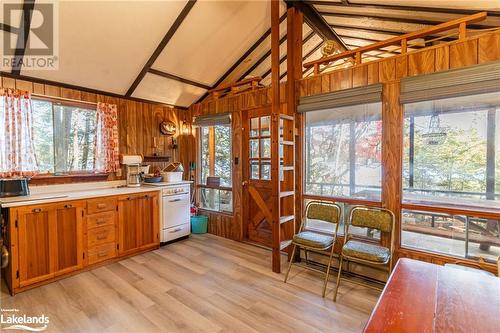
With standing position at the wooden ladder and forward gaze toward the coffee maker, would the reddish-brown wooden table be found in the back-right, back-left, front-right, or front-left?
back-left

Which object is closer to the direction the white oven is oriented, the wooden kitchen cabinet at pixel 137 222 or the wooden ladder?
the wooden ladder

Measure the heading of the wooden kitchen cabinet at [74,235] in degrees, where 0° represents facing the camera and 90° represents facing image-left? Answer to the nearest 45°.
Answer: approximately 315°
